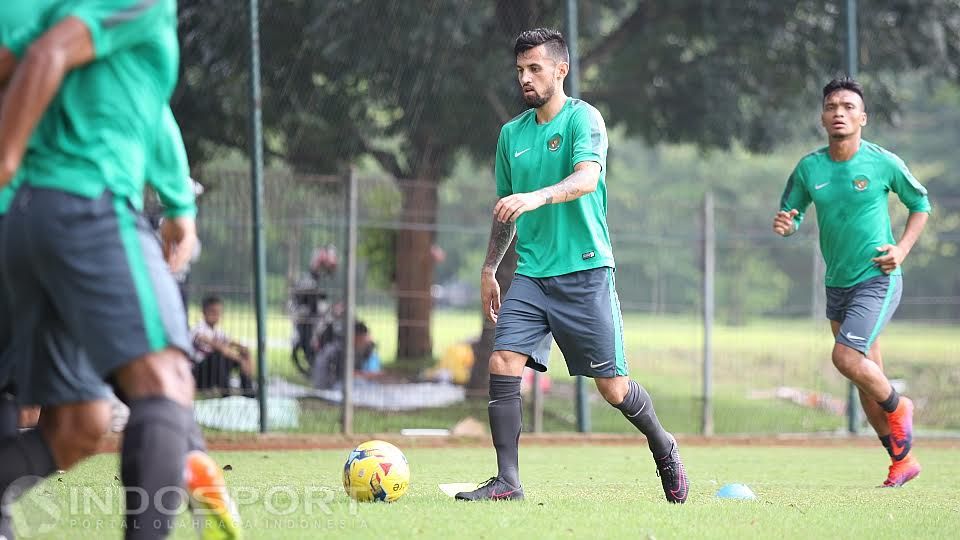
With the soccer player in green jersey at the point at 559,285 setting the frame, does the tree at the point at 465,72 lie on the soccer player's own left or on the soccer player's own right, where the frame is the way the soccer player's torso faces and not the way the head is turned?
on the soccer player's own right

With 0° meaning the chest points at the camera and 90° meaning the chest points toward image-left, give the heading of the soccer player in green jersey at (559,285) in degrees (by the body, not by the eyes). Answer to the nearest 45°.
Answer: approximately 45°

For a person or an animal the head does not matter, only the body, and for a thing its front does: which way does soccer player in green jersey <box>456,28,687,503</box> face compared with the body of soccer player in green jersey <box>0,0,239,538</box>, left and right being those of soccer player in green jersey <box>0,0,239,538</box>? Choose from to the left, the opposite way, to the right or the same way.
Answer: the opposite way

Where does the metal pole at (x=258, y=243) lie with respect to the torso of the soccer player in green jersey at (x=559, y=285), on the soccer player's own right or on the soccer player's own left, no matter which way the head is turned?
on the soccer player's own right

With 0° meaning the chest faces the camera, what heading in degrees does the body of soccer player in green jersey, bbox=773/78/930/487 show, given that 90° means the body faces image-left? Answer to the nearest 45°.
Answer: approximately 45°

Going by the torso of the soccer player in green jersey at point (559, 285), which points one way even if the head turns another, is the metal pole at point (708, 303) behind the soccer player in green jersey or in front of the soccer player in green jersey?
behind

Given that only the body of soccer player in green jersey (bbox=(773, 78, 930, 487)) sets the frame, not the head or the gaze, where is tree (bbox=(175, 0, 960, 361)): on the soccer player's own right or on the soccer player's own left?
on the soccer player's own right

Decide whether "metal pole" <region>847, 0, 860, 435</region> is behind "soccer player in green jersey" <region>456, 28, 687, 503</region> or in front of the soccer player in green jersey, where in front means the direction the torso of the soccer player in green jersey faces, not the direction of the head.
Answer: behind

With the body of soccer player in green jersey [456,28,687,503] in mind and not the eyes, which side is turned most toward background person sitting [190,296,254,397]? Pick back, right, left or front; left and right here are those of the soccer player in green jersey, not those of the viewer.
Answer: right

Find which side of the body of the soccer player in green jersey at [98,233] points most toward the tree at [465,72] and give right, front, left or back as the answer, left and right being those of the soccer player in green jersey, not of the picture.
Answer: front

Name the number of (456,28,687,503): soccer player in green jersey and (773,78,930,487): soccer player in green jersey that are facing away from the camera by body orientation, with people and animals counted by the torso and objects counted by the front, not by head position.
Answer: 0

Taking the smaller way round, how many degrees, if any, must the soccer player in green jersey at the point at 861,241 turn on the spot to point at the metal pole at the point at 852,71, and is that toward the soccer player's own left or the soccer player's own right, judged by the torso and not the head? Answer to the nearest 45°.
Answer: approximately 135° to the soccer player's own right

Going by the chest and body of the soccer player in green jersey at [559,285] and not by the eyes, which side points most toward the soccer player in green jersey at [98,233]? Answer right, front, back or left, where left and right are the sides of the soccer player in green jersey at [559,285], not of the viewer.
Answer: front
